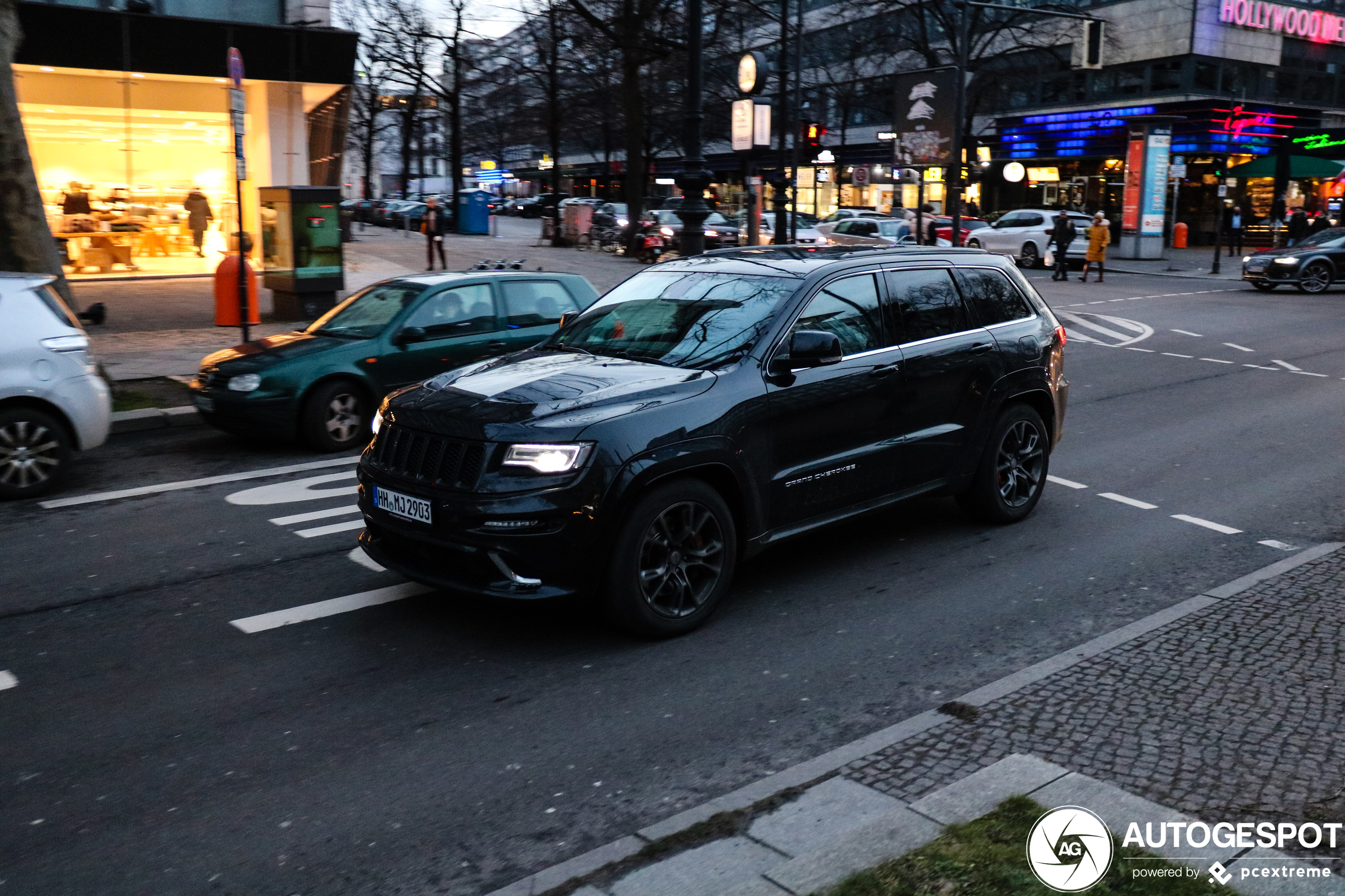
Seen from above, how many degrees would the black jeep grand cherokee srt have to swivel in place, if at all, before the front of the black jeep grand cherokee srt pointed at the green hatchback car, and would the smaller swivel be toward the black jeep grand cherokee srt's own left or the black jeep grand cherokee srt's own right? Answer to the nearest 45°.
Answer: approximately 90° to the black jeep grand cherokee srt's own right

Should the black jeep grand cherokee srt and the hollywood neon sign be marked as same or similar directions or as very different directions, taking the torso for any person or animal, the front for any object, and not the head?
same or similar directions

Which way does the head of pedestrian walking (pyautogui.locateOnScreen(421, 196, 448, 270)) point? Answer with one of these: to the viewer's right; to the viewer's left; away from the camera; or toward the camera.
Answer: toward the camera

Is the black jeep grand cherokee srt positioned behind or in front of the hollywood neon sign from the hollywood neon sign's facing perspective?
in front

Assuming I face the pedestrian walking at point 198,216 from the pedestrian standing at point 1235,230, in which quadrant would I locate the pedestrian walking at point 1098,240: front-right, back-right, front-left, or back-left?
front-left

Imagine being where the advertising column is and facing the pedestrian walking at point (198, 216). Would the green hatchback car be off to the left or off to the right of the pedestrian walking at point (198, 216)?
left

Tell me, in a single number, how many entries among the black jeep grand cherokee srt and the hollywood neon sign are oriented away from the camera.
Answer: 0

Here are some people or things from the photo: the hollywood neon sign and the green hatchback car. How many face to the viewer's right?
0

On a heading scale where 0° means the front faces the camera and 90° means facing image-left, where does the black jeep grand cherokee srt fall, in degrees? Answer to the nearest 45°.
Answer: approximately 45°

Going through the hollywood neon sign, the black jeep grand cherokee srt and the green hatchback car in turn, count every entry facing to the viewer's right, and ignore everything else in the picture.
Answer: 0

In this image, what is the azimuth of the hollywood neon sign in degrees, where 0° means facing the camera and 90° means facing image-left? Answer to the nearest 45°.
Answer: approximately 45°

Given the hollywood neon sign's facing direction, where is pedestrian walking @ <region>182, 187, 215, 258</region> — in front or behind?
in front

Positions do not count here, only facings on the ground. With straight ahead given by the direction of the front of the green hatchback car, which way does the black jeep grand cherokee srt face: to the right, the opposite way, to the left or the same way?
the same way
